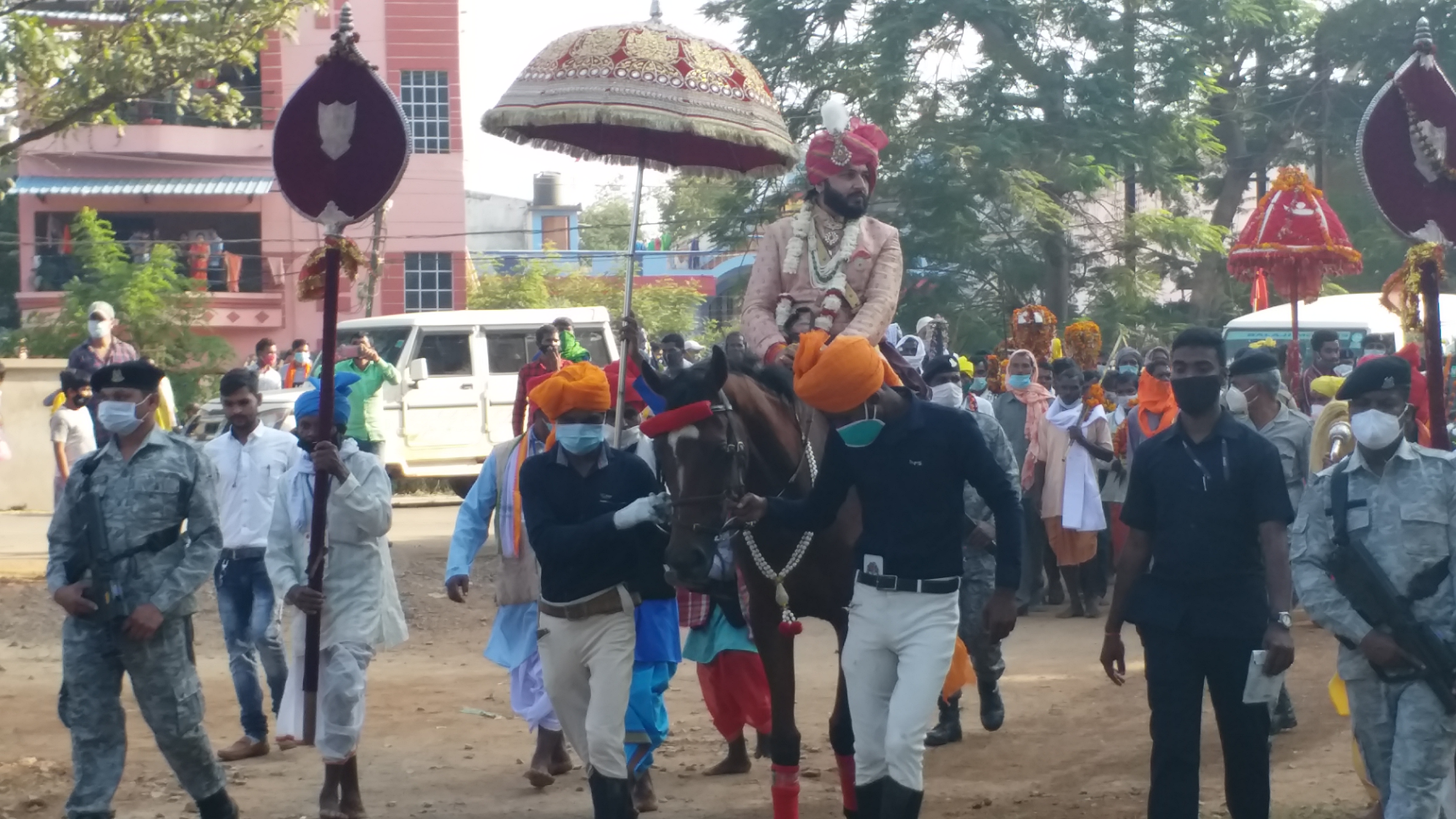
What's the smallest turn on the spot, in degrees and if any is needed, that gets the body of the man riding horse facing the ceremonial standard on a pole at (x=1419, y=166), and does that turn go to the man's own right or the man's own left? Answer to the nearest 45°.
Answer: approximately 90° to the man's own left

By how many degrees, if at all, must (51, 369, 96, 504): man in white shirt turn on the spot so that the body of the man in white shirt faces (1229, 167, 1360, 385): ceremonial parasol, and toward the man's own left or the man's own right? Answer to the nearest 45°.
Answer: approximately 45° to the man's own left

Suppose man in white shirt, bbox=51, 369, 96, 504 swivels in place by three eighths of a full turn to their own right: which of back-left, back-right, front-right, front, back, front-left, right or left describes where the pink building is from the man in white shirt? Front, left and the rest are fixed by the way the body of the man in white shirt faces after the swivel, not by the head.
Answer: right
